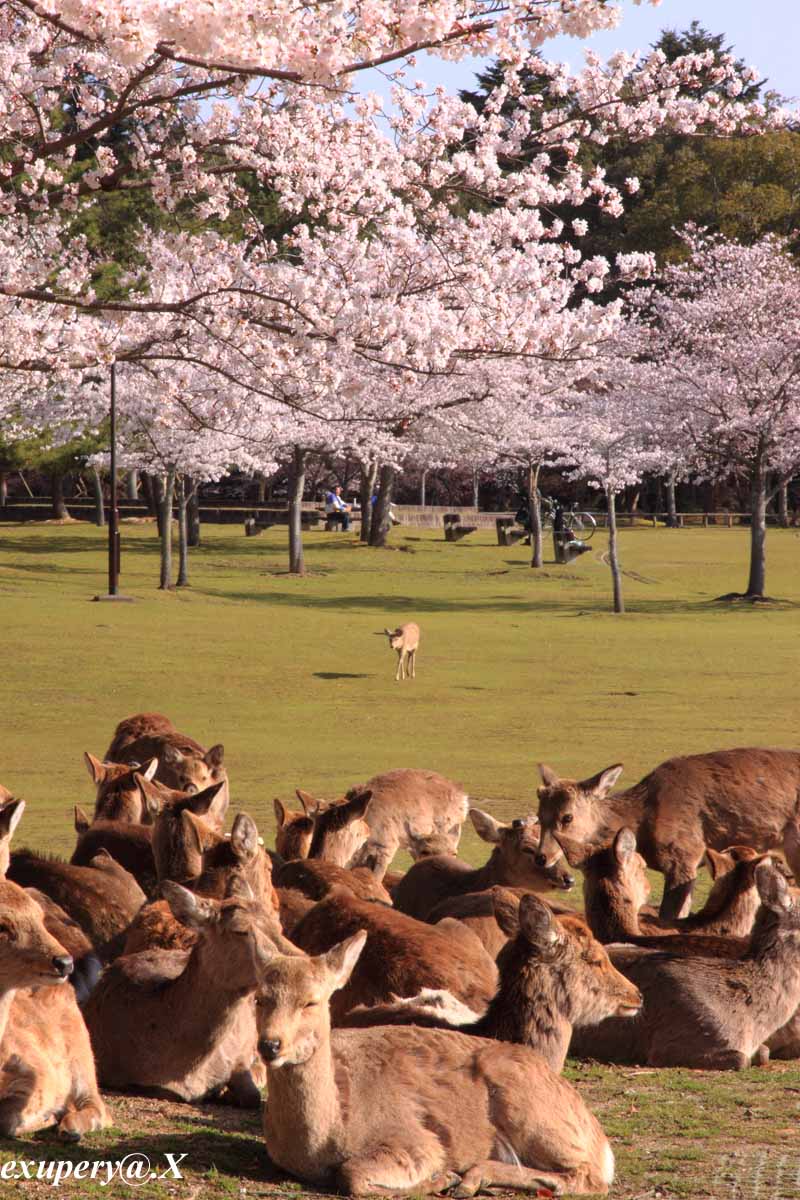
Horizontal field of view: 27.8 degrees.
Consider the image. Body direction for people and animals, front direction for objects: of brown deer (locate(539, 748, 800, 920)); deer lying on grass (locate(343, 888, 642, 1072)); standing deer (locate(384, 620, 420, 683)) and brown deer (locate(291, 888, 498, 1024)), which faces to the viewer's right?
the deer lying on grass

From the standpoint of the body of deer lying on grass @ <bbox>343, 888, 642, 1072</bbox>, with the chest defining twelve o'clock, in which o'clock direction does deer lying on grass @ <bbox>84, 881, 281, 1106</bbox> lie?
deer lying on grass @ <bbox>84, 881, 281, 1106</bbox> is roughly at 6 o'clock from deer lying on grass @ <bbox>343, 888, 642, 1072</bbox>.

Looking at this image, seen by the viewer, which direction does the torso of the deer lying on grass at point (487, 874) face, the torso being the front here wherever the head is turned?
to the viewer's right

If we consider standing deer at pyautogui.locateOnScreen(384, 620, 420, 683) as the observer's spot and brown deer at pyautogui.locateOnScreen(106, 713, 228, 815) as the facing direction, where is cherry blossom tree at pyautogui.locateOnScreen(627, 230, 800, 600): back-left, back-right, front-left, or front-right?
back-left

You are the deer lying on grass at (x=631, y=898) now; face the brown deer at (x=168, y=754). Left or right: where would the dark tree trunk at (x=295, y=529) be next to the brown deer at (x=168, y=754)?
right

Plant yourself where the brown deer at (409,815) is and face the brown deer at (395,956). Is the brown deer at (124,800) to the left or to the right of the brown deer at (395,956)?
right

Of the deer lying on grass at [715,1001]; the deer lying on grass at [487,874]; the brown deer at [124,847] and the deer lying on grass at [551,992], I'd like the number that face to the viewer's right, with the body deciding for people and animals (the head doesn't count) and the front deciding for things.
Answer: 3

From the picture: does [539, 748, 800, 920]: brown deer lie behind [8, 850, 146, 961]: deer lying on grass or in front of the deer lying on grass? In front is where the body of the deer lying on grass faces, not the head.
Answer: behind

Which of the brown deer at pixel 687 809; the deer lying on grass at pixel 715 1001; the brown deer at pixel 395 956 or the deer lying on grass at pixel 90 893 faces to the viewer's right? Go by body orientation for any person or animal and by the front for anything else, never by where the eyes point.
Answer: the deer lying on grass at pixel 715 1001

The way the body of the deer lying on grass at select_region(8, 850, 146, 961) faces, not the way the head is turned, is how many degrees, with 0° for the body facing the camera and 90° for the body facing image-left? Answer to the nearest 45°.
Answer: approximately 90°

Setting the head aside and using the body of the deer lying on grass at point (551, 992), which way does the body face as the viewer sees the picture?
to the viewer's right

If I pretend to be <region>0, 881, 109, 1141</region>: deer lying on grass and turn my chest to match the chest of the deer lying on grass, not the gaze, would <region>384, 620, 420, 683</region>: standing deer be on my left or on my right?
on my left

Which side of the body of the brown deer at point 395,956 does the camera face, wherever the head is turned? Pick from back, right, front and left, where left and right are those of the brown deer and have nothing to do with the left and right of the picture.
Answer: left

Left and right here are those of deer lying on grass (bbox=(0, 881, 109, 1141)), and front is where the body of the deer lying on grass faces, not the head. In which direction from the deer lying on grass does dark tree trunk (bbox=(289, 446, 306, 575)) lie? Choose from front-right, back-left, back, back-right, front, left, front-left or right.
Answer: back-left

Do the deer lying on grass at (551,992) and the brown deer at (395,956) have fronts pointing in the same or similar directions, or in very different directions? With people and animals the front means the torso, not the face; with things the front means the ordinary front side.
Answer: very different directions
